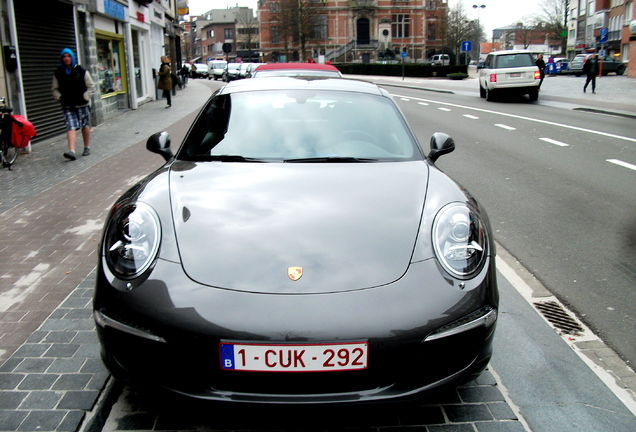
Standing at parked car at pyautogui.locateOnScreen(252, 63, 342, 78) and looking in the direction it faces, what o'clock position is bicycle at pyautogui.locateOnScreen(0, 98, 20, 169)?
The bicycle is roughly at 2 o'clock from the parked car.

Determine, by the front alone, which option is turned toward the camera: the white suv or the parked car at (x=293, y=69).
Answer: the parked car

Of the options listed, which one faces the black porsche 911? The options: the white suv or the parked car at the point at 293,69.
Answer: the parked car

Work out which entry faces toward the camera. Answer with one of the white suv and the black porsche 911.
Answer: the black porsche 911

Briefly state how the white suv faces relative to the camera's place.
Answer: facing away from the viewer

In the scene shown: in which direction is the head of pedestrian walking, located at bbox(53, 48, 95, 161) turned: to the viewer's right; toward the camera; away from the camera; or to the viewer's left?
toward the camera

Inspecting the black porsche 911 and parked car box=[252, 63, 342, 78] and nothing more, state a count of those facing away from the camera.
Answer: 0

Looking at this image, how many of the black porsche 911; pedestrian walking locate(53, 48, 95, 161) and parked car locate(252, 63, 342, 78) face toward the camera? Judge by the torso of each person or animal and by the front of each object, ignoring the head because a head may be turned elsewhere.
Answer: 3

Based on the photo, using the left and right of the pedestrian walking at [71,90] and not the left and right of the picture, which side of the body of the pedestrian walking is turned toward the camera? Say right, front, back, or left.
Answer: front

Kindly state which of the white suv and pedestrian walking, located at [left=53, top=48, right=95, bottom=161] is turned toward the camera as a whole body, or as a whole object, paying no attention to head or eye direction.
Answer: the pedestrian walking

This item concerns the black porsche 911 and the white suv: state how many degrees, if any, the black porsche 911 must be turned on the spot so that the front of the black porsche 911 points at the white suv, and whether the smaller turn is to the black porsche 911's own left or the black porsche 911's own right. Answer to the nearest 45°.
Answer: approximately 180°

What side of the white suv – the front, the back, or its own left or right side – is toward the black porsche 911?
back

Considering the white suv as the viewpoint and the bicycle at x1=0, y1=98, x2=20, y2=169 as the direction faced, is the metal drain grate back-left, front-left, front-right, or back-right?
front-left

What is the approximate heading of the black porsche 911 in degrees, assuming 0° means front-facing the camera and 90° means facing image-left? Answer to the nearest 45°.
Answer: approximately 0°
